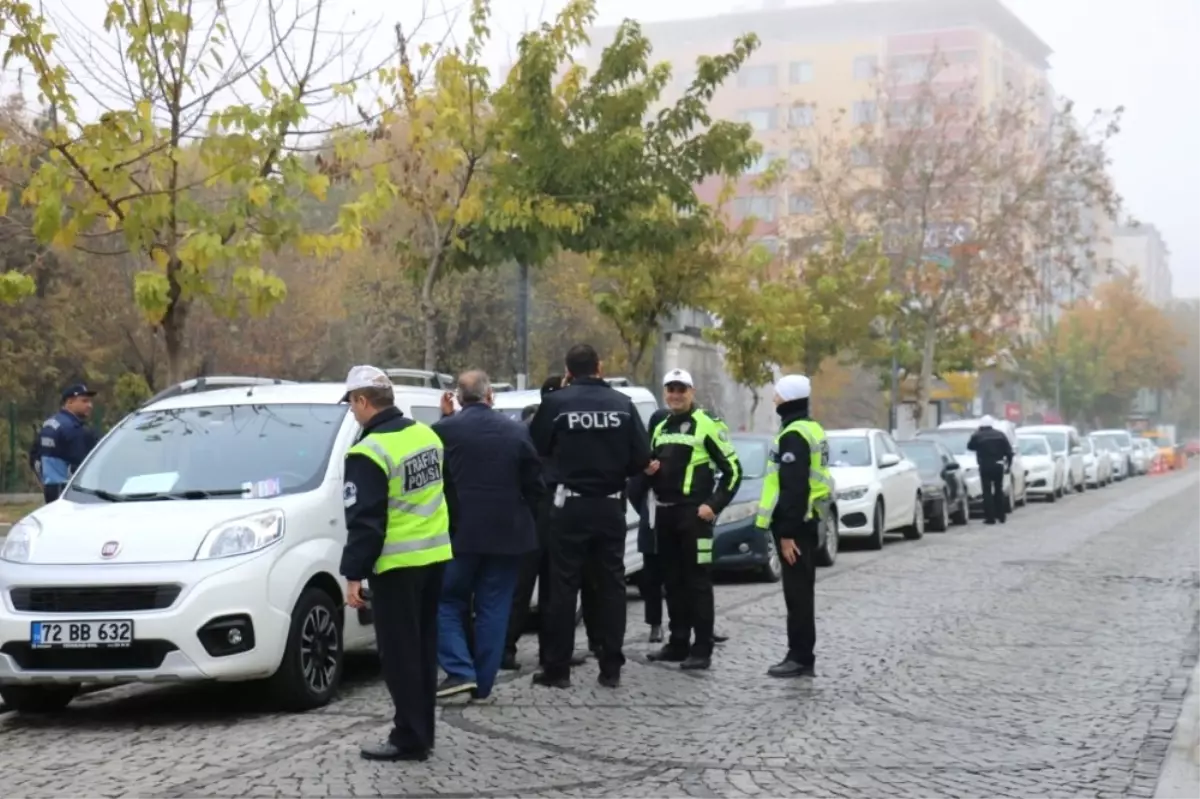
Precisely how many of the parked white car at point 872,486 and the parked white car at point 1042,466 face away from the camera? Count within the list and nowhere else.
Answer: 0

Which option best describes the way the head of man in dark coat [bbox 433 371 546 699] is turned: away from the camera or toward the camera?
away from the camera

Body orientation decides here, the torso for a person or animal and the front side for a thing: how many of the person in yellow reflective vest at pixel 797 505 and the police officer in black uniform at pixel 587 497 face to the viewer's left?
1

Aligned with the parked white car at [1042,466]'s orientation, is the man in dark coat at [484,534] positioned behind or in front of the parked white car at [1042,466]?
in front

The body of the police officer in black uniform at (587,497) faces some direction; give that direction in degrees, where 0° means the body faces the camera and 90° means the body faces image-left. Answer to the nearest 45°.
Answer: approximately 180°

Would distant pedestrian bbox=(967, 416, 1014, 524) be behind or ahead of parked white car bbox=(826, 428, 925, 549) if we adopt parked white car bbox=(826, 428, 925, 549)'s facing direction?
behind

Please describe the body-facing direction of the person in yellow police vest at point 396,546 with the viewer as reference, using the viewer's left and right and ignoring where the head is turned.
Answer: facing away from the viewer and to the left of the viewer

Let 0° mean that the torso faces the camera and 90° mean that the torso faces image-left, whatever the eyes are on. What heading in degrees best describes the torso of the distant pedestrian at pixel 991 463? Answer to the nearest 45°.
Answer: approximately 180°

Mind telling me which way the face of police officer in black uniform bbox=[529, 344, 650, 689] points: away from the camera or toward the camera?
away from the camera

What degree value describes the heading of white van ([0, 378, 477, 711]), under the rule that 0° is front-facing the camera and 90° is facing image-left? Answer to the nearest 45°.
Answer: approximately 45°

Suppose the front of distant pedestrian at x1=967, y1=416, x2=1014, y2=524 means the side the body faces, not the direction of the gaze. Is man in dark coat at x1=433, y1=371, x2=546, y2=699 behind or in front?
behind

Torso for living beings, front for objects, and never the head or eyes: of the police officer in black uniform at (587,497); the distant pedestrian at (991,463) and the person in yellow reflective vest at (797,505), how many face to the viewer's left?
1

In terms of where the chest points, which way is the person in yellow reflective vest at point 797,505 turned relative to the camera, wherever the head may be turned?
to the viewer's left

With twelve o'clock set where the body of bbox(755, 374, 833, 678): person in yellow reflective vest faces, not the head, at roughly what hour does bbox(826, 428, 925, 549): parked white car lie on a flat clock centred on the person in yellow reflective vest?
The parked white car is roughly at 3 o'clock from the person in yellow reflective vest.

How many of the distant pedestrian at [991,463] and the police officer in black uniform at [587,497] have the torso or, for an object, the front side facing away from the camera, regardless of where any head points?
2

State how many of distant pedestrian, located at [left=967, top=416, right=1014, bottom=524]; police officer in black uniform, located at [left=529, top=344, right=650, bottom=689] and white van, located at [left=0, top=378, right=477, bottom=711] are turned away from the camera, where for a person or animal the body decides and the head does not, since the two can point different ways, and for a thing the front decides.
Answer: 2

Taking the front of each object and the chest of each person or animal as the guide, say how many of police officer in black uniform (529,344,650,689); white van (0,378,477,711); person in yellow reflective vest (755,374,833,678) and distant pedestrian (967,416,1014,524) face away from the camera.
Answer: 2
